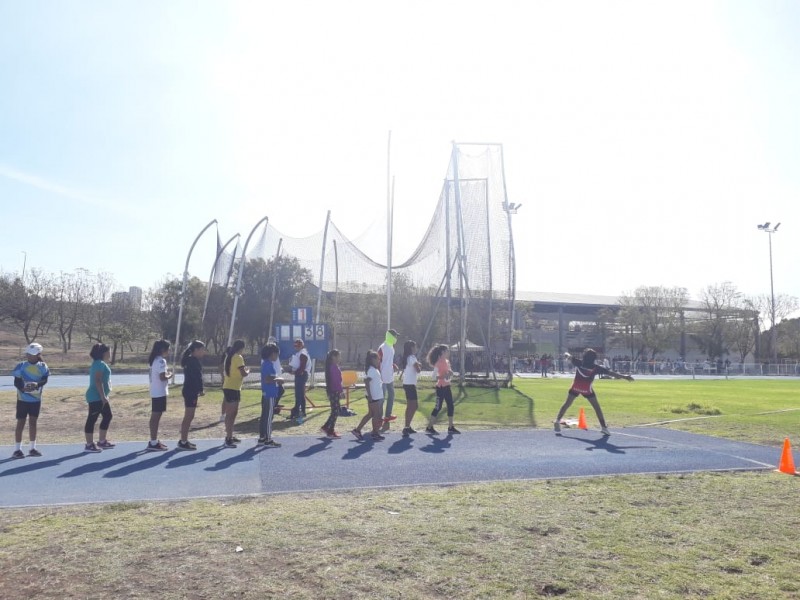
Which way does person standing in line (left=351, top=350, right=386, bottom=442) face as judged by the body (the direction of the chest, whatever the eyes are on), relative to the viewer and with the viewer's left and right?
facing to the right of the viewer

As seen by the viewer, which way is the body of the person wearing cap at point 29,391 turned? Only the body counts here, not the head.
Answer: toward the camera

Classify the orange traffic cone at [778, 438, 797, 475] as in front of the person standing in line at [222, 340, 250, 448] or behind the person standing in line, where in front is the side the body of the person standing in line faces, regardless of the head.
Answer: in front

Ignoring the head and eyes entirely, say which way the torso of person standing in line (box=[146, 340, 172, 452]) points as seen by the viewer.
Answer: to the viewer's right

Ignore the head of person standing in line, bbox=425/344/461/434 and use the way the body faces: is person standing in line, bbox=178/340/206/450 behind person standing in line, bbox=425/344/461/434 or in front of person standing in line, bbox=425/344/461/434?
behind

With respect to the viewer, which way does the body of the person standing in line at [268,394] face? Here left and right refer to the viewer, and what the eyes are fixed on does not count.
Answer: facing to the right of the viewer

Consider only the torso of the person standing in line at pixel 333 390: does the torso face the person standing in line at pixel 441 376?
yes

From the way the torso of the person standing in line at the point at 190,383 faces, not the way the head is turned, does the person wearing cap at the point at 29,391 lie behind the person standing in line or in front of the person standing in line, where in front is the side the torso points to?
behind

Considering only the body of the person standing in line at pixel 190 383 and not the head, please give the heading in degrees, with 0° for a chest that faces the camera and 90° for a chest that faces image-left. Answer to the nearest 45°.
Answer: approximately 270°

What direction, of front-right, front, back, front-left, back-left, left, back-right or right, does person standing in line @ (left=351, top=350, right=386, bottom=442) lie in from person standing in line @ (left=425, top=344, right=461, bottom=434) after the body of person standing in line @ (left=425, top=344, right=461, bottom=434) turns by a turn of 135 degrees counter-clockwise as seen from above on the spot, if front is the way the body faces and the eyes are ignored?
left

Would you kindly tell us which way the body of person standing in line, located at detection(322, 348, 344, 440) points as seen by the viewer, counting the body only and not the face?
to the viewer's right

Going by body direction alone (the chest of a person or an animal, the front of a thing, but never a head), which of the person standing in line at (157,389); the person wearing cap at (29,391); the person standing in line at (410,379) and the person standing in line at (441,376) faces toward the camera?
the person wearing cap

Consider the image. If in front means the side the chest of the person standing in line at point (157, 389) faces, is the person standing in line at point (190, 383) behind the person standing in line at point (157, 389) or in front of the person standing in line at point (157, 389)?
in front

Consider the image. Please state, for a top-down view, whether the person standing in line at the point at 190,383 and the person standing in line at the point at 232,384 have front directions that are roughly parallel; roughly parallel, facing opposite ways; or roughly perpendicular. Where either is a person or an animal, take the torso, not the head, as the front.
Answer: roughly parallel

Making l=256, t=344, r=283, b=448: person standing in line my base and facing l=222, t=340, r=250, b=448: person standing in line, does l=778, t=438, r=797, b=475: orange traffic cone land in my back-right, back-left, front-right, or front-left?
back-left

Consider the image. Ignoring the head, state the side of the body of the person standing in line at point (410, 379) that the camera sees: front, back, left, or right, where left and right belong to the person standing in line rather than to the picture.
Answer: right

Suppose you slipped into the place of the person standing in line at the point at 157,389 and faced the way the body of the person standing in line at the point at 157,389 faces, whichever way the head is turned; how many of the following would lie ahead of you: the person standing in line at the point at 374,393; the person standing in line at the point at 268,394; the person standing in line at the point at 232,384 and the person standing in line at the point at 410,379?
4

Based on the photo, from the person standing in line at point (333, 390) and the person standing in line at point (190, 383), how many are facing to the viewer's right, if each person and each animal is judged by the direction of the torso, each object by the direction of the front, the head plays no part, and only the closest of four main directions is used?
2

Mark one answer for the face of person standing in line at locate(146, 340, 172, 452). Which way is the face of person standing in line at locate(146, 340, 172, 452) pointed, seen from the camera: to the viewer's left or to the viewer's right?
to the viewer's right

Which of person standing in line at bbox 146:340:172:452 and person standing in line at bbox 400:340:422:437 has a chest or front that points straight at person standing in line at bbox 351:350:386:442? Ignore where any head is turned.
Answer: person standing in line at bbox 146:340:172:452

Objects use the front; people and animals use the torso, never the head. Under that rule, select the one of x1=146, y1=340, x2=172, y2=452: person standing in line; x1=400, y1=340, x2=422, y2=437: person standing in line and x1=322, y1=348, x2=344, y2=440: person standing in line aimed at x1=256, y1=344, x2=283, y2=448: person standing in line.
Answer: x1=146, y1=340, x2=172, y2=452: person standing in line
